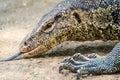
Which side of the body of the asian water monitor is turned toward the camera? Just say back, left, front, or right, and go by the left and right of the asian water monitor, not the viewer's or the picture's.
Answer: left
